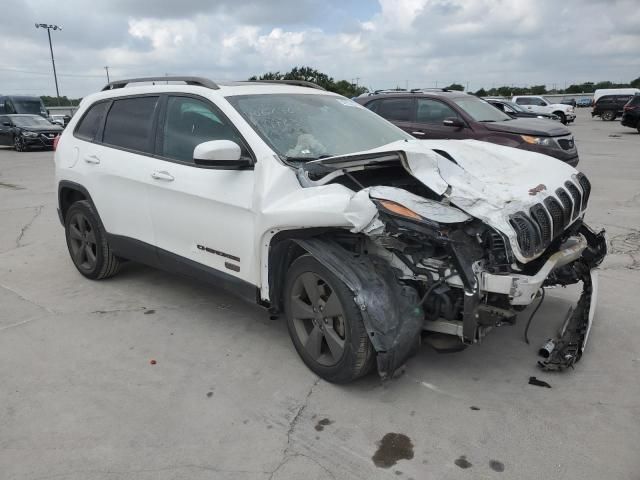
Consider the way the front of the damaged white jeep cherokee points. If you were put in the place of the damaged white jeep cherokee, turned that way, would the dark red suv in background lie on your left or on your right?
on your left

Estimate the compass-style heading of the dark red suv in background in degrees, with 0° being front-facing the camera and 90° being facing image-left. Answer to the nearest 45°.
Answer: approximately 315°

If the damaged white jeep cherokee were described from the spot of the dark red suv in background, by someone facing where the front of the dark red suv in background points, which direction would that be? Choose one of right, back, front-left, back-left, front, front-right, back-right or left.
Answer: front-right

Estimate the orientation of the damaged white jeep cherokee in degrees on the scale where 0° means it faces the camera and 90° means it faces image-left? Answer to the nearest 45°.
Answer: approximately 315°
